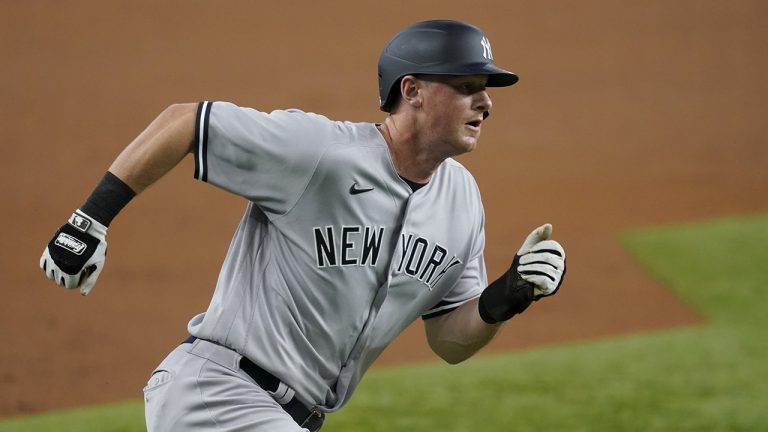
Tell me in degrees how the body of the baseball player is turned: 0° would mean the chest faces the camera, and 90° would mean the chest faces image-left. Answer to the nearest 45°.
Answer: approximately 315°

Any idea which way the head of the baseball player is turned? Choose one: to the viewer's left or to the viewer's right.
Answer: to the viewer's right
